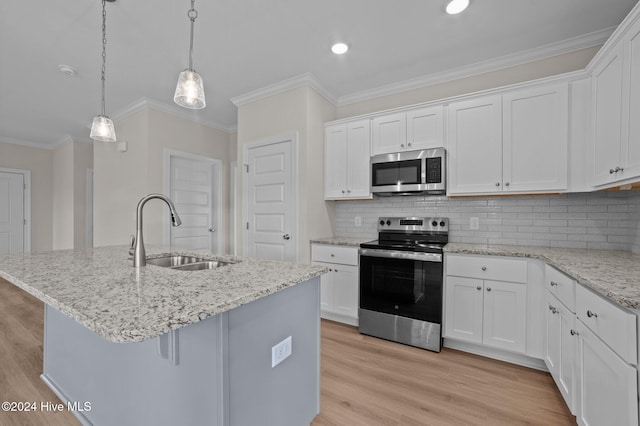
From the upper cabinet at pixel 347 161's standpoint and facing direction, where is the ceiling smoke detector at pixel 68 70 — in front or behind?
in front

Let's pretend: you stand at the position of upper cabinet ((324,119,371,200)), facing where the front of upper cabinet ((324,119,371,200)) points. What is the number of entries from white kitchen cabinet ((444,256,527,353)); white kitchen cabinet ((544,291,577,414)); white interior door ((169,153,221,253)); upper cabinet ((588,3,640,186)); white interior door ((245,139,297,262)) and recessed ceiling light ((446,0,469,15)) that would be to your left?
4

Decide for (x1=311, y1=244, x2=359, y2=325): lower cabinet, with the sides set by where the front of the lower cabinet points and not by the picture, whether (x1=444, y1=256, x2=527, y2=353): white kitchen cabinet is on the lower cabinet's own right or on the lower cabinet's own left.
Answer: on the lower cabinet's own left

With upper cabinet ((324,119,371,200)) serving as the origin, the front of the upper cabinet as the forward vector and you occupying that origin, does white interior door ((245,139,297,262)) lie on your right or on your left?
on your right

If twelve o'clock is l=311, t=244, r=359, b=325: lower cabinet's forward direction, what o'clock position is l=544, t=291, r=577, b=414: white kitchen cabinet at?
The white kitchen cabinet is roughly at 9 o'clock from the lower cabinet.

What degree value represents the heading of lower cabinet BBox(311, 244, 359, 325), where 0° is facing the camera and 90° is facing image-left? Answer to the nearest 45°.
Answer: approximately 45°

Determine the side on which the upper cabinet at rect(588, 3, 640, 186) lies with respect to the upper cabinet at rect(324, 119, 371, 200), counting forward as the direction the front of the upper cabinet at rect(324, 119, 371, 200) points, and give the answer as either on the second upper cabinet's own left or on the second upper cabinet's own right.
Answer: on the second upper cabinet's own left

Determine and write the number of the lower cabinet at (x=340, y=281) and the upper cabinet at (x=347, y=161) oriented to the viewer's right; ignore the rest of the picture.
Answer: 0

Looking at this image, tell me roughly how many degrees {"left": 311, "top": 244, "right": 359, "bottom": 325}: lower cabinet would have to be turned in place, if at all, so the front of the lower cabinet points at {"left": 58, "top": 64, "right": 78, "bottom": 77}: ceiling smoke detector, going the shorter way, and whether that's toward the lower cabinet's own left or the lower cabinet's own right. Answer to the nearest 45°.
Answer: approximately 45° to the lower cabinet's own right

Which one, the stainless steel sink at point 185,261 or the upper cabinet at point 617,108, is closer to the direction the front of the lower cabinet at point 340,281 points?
the stainless steel sink

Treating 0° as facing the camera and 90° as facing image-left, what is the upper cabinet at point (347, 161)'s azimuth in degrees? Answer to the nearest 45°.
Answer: approximately 45°

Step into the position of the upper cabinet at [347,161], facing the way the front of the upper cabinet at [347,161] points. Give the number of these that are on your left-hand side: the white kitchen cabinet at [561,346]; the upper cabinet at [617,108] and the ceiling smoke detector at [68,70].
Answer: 2
